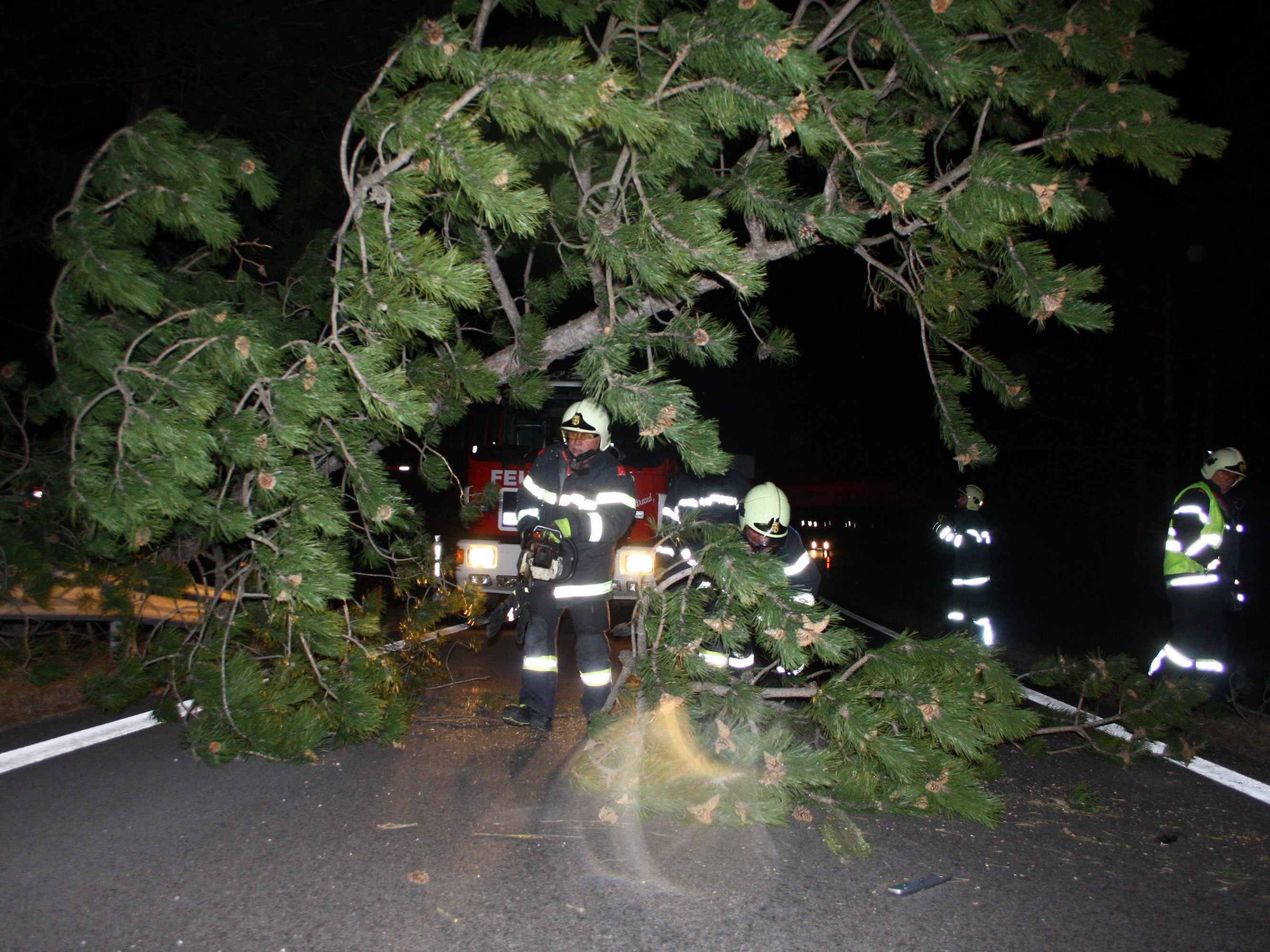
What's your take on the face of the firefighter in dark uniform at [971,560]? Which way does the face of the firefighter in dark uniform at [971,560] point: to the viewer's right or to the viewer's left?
to the viewer's left

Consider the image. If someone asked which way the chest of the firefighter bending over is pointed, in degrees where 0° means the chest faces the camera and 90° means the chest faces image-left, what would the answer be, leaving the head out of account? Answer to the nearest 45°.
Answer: approximately 0°

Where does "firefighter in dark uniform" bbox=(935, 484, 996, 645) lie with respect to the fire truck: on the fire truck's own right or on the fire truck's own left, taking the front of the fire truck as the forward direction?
on the fire truck's own left

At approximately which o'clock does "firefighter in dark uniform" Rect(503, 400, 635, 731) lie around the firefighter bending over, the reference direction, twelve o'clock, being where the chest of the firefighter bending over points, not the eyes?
The firefighter in dark uniform is roughly at 3 o'clock from the firefighter bending over.

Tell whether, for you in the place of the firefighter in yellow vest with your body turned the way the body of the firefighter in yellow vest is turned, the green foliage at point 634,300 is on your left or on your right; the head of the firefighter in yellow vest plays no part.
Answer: on your right
